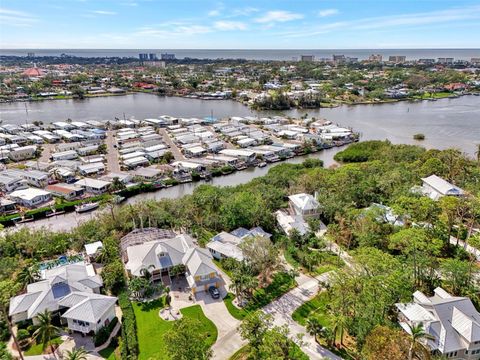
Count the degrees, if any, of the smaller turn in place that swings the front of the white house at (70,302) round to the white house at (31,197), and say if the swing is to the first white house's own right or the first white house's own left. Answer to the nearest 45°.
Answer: approximately 180°

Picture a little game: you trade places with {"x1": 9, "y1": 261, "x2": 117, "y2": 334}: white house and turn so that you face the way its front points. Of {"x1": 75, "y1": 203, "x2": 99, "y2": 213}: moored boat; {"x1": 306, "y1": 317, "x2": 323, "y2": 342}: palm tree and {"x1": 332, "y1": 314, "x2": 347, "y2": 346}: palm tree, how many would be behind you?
1

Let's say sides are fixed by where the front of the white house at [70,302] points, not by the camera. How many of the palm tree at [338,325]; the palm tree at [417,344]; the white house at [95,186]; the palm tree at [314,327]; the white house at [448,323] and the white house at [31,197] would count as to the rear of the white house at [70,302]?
2

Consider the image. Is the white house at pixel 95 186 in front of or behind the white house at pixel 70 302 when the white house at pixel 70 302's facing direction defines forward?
behind

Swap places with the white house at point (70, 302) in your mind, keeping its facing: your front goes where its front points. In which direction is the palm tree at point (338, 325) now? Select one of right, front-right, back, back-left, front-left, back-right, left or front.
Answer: front-left

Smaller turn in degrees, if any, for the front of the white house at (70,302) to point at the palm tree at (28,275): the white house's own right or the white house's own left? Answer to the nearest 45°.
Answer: approximately 135° to the white house's own right

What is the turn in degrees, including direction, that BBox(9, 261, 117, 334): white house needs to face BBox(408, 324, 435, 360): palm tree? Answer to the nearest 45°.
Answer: approximately 45° to its left

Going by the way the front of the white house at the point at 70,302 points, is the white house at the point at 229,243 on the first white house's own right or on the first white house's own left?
on the first white house's own left

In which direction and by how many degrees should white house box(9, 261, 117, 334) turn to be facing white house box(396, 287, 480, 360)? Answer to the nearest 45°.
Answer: approximately 45° to its left

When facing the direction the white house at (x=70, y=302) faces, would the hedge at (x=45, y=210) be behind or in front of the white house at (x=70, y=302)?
behind

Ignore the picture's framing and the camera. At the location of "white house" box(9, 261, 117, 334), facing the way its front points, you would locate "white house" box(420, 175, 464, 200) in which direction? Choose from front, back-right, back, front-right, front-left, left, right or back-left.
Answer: left

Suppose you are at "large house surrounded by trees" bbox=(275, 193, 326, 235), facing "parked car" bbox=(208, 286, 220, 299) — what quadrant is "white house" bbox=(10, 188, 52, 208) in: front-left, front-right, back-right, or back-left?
front-right

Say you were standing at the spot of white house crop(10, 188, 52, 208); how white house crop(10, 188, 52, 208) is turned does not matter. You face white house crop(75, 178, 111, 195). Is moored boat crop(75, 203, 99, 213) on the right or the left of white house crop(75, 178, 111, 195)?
right

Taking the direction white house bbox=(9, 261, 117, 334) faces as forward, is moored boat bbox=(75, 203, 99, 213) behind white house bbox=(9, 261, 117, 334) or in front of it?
behind

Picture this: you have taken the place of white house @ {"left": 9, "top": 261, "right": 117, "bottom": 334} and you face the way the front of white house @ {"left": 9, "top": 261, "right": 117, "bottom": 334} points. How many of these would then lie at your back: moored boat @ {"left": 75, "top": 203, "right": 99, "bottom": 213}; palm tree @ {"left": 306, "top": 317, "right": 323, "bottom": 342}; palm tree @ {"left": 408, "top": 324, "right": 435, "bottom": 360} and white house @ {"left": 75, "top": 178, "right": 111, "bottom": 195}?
2

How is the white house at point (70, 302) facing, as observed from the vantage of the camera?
facing the viewer

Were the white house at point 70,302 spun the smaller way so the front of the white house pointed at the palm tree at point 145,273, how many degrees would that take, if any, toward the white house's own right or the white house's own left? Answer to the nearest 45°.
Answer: approximately 90° to the white house's own left
